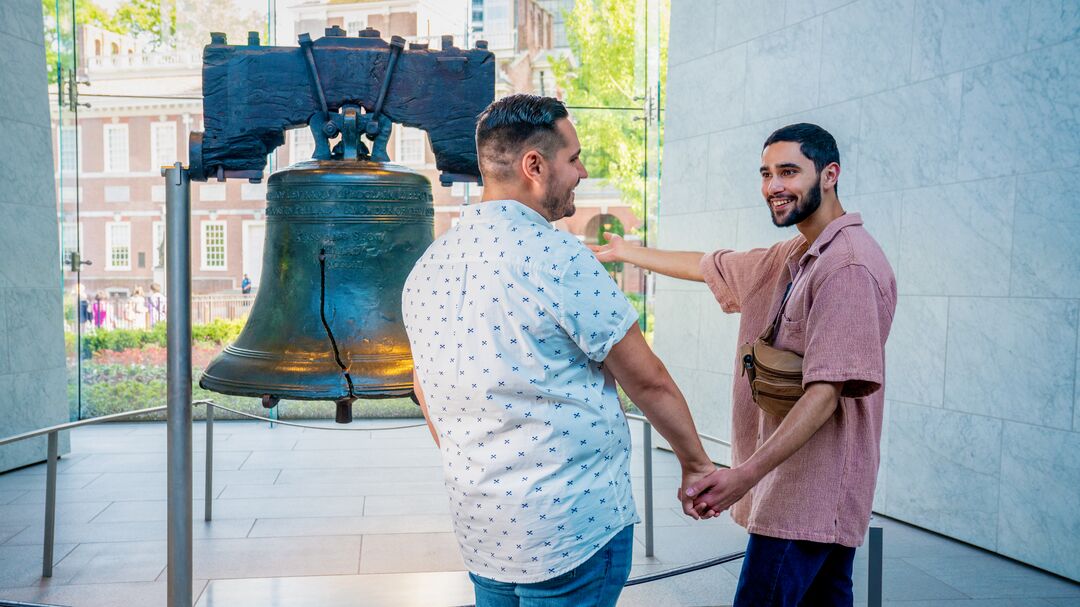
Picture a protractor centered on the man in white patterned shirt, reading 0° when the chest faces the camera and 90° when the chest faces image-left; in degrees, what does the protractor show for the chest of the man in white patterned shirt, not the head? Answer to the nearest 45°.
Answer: approximately 225°

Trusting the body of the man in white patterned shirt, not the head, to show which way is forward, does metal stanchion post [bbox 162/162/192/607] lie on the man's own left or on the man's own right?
on the man's own left

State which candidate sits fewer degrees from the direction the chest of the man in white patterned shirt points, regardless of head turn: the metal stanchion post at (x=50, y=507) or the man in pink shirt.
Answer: the man in pink shirt

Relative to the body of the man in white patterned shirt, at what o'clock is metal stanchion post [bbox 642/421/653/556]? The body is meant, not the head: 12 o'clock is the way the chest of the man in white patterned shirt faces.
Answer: The metal stanchion post is roughly at 11 o'clock from the man in white patterned shirt.

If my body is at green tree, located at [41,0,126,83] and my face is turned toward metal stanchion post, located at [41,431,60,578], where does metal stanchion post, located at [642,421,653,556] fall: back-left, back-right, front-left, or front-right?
front-left

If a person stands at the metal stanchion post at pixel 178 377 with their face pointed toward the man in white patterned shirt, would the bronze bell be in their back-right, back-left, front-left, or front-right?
front-left

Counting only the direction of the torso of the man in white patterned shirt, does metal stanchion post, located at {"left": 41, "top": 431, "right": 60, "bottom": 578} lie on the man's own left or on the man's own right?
on the man's own left

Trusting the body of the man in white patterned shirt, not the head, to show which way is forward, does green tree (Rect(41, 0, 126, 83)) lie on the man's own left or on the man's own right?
on the man's own left

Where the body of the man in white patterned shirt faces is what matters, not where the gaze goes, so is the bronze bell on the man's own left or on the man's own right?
on the man's own left

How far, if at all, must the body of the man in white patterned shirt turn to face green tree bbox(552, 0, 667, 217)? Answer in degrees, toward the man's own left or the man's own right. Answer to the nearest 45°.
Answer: approximately 45° to the man's own left

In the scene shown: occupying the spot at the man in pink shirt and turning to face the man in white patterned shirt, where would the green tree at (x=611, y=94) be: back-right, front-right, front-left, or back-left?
back-right

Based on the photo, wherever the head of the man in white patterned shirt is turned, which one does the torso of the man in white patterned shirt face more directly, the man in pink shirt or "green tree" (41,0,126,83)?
the man in pink shirt

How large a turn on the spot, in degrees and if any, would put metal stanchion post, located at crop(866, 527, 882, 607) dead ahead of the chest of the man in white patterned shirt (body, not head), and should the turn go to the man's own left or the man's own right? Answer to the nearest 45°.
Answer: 0° — they already face it

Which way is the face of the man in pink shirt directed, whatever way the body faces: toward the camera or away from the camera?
toward the camera
